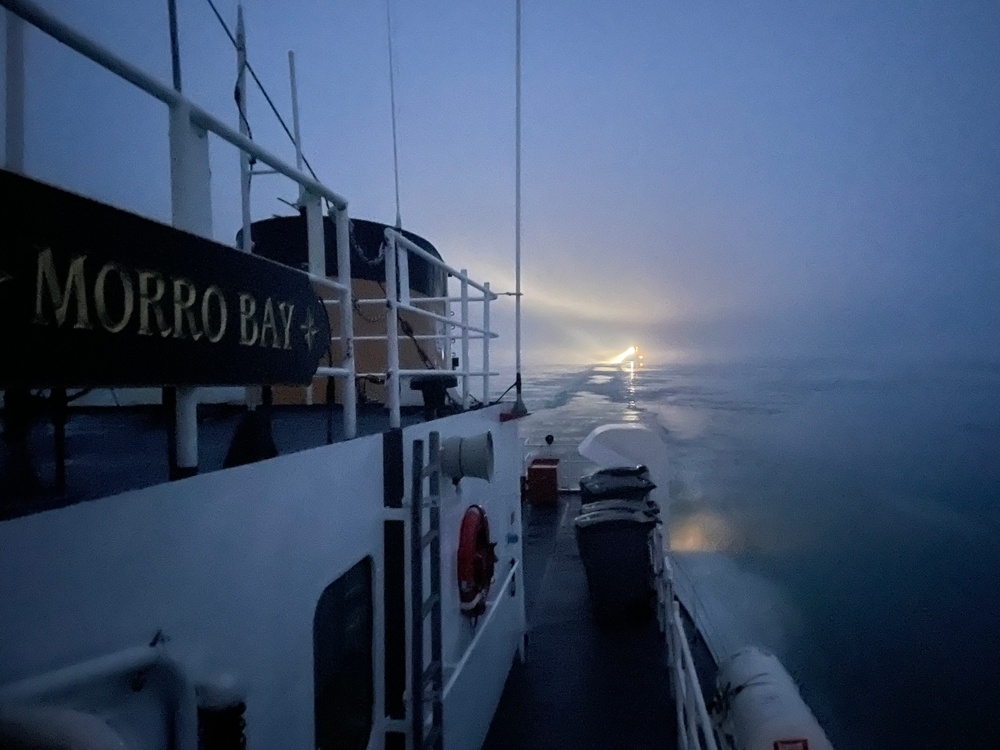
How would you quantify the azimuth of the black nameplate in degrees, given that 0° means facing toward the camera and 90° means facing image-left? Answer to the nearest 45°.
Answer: approximately 315°

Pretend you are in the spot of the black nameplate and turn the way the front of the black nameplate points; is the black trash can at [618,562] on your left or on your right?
on your left

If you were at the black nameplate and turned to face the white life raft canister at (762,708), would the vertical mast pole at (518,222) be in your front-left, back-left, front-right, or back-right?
front-left

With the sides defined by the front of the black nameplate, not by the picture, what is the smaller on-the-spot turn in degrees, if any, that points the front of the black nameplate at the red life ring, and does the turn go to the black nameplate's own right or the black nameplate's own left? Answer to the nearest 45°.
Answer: approximately 90° to the black nameplate's own left

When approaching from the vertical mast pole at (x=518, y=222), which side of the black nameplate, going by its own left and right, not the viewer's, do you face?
left

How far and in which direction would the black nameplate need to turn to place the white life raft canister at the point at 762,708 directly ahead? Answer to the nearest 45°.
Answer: approximately 45° to its left

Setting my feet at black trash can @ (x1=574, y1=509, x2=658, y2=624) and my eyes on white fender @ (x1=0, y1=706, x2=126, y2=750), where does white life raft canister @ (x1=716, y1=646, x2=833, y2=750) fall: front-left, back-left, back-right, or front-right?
front-left
